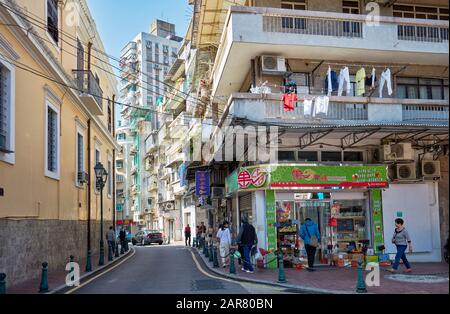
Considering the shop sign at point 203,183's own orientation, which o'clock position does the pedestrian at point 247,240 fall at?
The pedestrian is roughly at 12 o'clock from the shop sign.

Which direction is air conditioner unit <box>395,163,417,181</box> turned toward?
toward the camera

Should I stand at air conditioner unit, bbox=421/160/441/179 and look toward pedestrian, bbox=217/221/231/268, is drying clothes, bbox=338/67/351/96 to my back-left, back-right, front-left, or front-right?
front-left

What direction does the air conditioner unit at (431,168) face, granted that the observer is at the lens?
facing the viewer

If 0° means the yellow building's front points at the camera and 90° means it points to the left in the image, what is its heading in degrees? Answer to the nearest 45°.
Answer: approximately 270°

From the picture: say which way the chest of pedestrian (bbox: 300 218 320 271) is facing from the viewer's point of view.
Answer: away from the camera

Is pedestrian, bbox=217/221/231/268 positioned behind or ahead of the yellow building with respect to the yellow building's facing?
ahead

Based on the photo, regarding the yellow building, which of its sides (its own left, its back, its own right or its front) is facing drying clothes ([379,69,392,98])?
front

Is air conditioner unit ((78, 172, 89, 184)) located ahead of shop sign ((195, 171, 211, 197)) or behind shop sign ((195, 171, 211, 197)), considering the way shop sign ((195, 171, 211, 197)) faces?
ahead

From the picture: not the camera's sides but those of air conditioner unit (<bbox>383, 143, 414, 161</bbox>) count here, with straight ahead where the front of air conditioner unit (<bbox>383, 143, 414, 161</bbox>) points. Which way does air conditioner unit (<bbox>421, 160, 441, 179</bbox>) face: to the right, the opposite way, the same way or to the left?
the same way

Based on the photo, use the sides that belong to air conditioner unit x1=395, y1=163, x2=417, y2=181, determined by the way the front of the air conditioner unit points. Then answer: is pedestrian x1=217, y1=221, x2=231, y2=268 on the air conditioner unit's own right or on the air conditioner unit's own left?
on the air conditioner unit's own right

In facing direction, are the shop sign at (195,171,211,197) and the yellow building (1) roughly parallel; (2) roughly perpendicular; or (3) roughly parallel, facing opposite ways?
roughly perpendicular

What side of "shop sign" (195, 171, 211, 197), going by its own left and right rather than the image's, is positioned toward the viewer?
front

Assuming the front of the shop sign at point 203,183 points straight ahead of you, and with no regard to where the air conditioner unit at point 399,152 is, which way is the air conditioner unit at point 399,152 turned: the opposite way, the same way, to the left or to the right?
the same way

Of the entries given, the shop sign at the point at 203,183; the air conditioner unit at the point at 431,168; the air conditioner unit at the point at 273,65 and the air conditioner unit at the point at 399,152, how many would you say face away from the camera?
0

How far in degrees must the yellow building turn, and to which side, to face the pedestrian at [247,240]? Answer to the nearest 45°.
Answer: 0° — it already faces them
